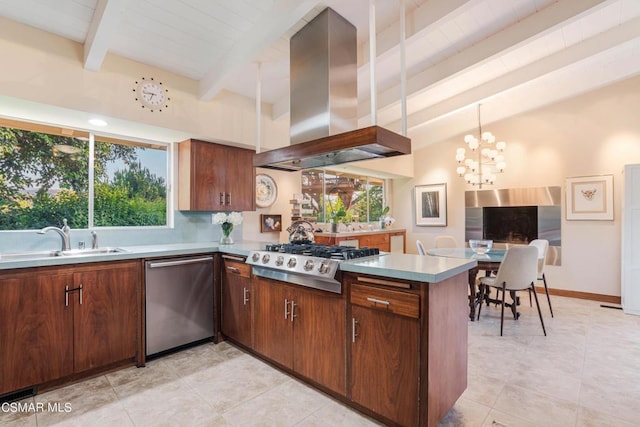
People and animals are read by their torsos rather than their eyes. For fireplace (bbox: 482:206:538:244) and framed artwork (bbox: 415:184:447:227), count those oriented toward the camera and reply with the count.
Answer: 2

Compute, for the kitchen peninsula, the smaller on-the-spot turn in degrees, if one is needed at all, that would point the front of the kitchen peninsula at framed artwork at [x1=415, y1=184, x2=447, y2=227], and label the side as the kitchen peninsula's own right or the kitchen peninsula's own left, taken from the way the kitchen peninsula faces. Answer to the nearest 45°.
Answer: approximately 180°

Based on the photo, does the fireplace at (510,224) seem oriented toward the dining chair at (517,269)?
yes

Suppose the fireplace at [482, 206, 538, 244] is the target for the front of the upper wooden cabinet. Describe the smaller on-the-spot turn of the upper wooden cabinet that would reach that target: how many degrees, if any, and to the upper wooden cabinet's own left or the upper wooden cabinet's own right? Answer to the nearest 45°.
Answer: approximately 45° to the upper wooden cabinet's own left

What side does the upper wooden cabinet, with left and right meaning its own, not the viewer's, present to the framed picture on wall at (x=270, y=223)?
left

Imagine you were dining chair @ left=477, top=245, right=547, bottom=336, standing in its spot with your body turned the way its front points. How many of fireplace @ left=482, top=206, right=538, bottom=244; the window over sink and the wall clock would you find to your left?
2

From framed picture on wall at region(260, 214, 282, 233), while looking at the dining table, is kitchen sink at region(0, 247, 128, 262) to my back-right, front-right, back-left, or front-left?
back-right

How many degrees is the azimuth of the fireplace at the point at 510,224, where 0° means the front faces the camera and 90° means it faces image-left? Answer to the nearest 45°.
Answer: approximately 0°

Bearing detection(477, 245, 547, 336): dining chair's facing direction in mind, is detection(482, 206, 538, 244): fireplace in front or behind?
in front

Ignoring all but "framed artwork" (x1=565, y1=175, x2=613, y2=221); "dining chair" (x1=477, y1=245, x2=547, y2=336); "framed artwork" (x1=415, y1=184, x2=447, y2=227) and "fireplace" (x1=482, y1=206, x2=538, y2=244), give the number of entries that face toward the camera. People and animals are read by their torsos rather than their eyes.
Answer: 3

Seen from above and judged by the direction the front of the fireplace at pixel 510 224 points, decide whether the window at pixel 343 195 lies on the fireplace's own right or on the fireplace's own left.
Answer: on the fireplace's own right

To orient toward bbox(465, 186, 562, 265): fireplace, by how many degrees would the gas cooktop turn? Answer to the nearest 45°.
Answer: approximately 180°

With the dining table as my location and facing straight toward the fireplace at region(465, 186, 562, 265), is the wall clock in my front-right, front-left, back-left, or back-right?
back-left
